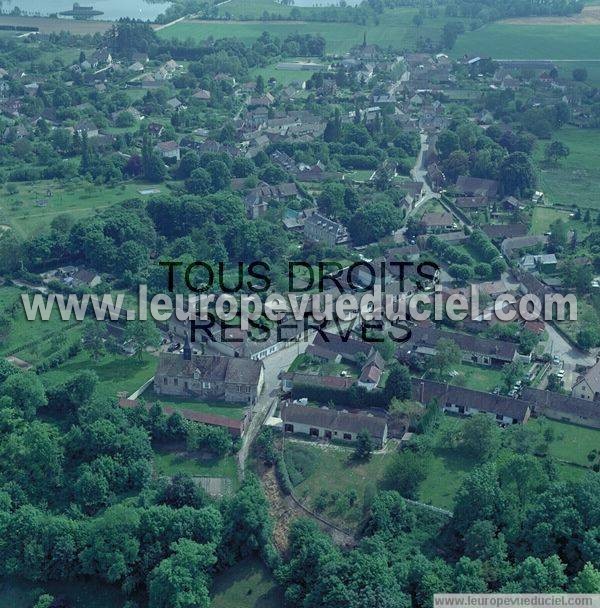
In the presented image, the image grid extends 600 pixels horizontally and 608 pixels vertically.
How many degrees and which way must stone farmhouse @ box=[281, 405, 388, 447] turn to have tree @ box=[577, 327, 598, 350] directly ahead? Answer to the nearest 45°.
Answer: approximately 135° to its left

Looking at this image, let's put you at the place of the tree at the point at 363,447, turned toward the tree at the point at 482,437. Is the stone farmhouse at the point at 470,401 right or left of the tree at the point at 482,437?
left

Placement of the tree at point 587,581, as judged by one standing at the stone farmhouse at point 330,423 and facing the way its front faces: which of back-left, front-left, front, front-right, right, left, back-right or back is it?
front-left

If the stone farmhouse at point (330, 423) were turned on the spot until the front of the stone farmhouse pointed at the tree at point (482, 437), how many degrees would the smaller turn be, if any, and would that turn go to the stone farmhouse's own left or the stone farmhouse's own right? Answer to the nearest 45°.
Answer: approximately 90° to the stone farmhouse's own left

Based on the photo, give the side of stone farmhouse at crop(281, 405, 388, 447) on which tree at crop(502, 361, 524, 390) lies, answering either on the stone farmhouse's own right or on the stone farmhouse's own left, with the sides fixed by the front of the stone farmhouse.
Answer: on the stone farmhouse's own left

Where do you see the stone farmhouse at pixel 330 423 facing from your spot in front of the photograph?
facing the viewer

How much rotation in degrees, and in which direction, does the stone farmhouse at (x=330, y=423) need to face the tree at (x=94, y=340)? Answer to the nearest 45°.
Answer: approximately 135° to its right

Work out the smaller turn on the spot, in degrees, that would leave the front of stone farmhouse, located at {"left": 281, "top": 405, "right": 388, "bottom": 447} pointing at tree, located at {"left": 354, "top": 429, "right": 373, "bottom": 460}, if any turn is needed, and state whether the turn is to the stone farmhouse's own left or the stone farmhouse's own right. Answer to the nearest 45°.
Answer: approximately 45° to the stone farmhouse's own left
